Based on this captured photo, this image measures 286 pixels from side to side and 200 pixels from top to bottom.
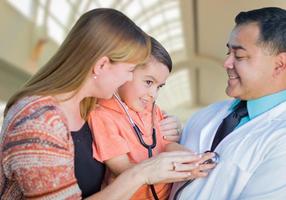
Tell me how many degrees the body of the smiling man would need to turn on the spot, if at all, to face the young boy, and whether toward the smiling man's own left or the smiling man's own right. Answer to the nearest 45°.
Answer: approximately 45° to the smiling man's own right

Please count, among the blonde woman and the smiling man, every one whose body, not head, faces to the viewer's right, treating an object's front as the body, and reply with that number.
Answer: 1

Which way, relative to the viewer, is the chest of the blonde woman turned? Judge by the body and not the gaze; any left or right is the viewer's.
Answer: facing to the right of the viewer
